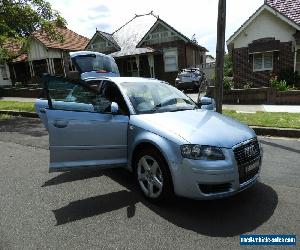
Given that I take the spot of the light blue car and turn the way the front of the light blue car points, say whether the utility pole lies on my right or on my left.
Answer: on my left

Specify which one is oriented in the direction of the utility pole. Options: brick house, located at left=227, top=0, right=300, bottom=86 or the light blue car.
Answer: the brick house

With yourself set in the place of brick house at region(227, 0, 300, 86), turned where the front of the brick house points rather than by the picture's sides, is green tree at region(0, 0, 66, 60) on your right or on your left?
on your right

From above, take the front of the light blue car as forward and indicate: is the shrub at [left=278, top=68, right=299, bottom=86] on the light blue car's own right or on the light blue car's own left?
on the light blue car's own left

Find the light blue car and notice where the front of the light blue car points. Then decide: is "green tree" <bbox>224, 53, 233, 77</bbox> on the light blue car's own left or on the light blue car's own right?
on the light blue car's own left

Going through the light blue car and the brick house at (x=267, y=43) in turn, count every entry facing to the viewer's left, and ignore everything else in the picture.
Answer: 0

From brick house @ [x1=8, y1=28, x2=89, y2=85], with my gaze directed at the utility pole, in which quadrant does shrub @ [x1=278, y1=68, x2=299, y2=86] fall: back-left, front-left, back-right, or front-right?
front-left

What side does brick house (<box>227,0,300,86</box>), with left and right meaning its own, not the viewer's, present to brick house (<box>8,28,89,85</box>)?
right

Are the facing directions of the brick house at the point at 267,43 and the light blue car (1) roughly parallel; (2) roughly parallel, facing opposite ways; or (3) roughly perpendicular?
roughly perpendicular

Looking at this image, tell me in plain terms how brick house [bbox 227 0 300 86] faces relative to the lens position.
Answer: facing the viewer

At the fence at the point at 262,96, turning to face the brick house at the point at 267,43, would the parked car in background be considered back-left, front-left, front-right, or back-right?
front-left
